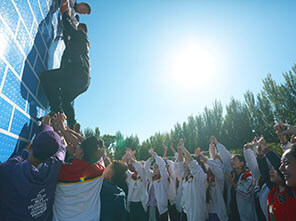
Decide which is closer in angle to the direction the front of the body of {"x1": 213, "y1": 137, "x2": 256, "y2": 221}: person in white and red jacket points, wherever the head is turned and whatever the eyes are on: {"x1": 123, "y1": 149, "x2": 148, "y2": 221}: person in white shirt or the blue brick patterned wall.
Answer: the blue brick patterned wall

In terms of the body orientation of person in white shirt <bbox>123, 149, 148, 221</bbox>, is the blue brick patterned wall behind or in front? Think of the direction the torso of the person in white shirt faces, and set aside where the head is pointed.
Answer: in front

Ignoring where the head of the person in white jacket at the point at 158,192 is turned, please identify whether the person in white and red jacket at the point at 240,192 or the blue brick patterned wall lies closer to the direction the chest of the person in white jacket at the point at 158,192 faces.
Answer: the blue brick patterned wall

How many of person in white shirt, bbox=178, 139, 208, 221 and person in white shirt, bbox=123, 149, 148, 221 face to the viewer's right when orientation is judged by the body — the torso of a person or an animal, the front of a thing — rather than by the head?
0
